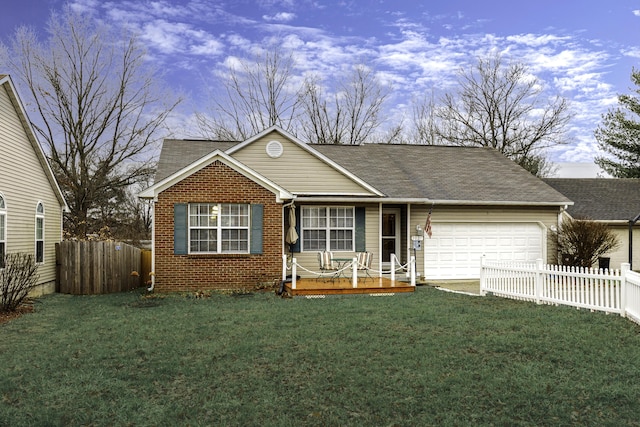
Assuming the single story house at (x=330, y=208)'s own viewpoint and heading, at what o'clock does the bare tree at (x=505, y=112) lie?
The bare tree is roughly at 7 o'clock from the single story house.

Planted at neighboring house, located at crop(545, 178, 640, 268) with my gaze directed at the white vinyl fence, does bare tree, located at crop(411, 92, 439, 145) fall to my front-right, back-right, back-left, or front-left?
back-right

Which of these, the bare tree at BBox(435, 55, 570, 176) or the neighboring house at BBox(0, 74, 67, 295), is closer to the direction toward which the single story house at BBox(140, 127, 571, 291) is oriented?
the neighboring house

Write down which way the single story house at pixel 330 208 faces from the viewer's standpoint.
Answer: facing the viewer

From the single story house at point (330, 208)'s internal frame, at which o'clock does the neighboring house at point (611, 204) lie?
The neighboring house is roughly at 8 o'clock from the single story house.

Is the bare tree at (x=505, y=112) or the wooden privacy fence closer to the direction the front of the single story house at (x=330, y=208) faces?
the wooden privacy fence

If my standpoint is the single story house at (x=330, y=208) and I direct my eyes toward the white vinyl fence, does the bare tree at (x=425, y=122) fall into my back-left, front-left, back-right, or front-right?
back-left

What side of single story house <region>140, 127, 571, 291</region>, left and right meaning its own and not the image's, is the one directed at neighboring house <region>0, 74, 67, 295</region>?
right

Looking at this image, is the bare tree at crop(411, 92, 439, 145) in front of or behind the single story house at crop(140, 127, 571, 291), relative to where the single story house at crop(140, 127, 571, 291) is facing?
behind
